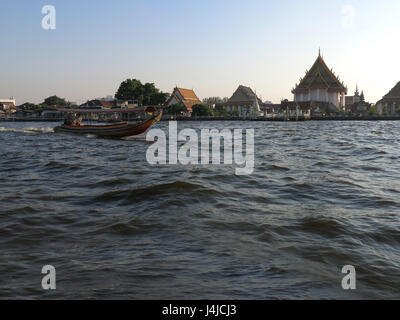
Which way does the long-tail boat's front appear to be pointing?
to the viewer's right
